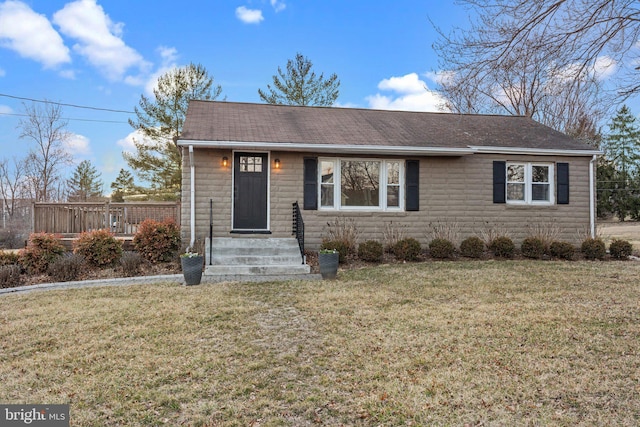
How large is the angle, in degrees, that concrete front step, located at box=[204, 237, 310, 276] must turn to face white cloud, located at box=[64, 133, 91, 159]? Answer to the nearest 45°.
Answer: approximately 135° to its right

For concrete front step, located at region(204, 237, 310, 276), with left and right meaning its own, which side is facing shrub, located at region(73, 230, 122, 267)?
right

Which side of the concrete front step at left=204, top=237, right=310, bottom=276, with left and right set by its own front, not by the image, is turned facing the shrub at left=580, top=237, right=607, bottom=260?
left

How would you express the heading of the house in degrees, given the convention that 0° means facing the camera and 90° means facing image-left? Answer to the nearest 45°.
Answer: approximately 0°

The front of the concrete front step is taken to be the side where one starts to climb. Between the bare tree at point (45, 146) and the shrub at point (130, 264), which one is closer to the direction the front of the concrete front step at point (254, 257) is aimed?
the shrub

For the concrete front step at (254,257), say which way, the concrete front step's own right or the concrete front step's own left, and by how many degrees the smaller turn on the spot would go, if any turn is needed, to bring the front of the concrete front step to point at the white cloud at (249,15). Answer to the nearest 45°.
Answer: approximately 180°

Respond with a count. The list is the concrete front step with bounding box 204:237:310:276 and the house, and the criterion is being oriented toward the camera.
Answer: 2

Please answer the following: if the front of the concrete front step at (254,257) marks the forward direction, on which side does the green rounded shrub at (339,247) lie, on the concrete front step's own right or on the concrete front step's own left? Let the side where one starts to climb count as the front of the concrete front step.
on the concrete front step's own left
